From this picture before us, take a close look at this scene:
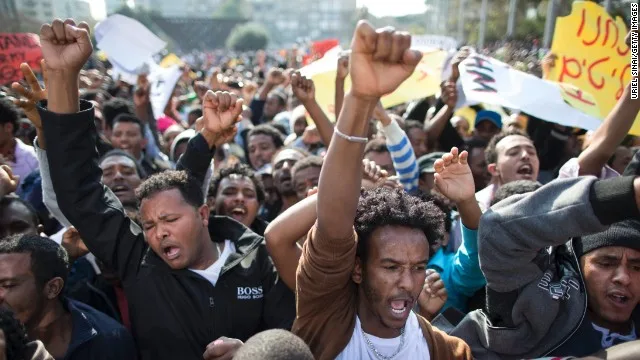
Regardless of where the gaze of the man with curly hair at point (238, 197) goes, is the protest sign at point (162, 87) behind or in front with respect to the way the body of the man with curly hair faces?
behind

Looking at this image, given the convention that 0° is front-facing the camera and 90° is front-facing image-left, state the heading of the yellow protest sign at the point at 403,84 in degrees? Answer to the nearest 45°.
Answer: approximately 0°

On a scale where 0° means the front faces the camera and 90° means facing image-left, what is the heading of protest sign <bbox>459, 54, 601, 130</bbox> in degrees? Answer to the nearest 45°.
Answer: approximately 0°

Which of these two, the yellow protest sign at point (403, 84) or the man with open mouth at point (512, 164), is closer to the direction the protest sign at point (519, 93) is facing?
the man with open mouth

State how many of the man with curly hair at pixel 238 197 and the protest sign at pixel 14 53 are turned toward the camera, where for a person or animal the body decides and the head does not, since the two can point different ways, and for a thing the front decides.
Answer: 2

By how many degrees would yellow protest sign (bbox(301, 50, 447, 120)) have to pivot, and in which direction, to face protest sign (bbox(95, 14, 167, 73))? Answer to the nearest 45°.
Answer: approximately 135° to its right
